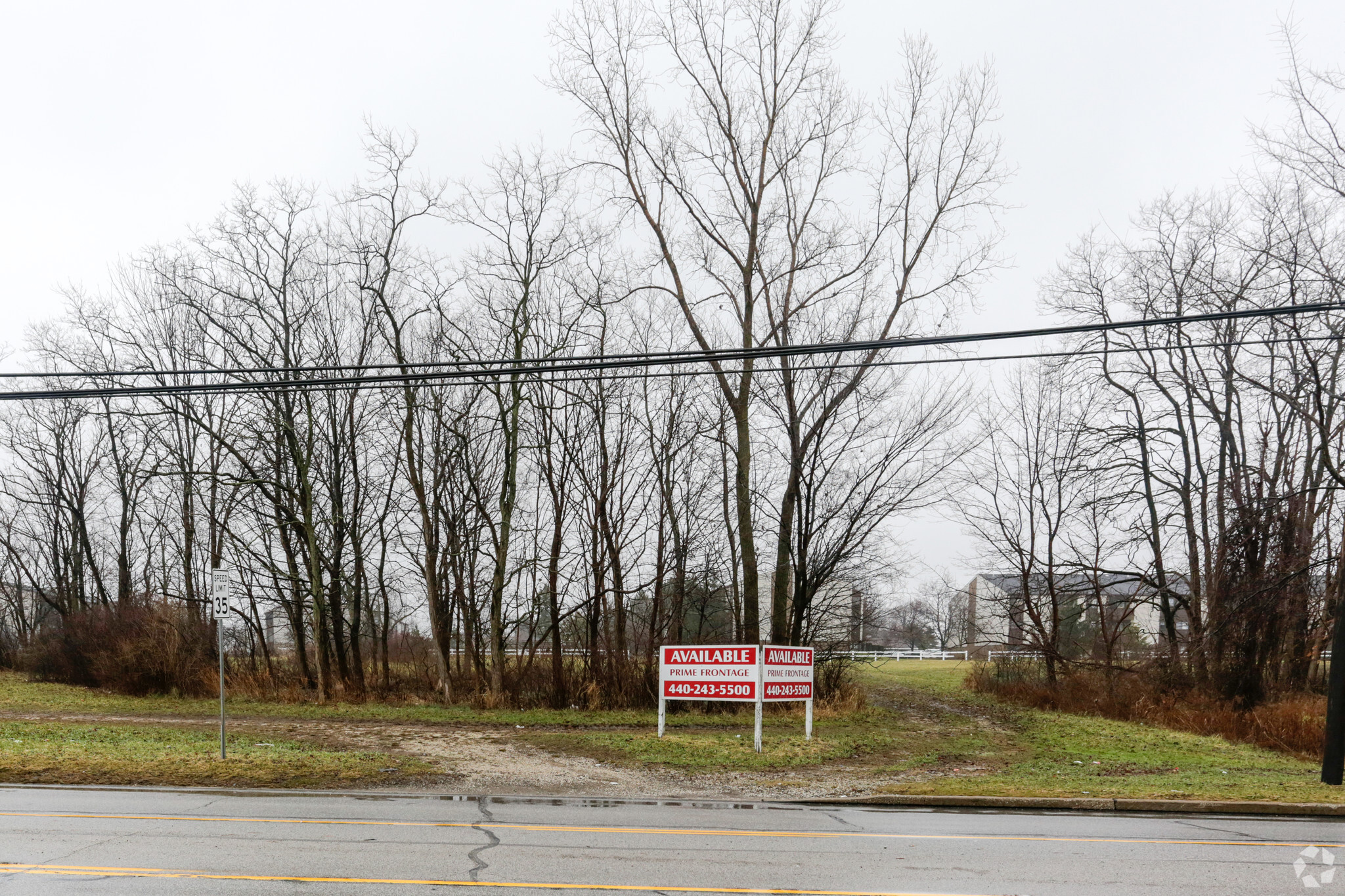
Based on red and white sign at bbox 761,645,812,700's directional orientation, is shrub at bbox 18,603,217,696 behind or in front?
behind

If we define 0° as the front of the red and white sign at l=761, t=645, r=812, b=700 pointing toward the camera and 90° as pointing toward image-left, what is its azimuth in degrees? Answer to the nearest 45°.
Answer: approximately 315°
